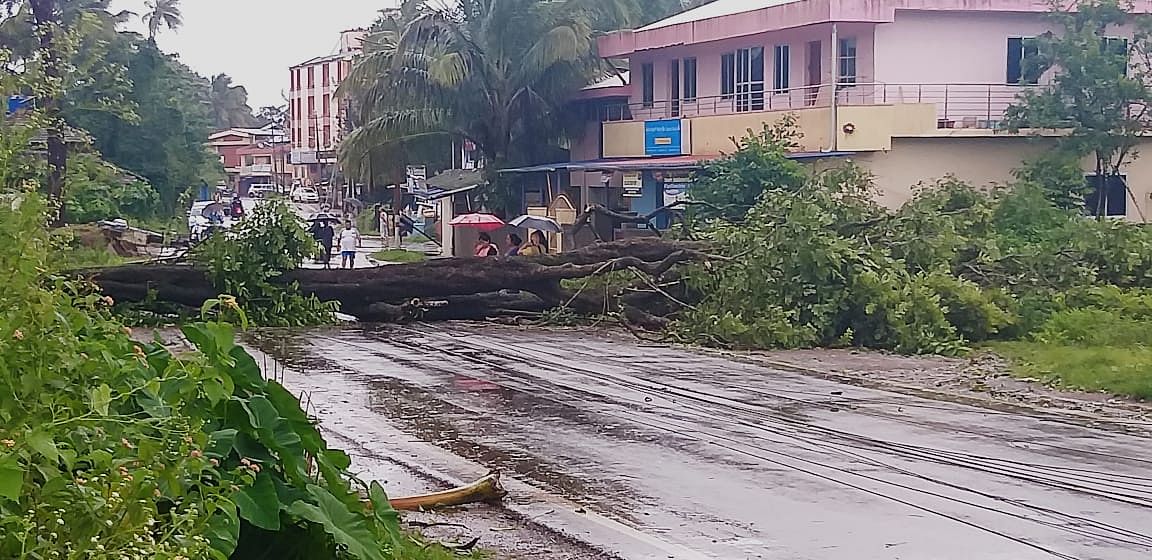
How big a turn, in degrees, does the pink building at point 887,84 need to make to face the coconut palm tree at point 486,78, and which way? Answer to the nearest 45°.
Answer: approximately 90° to its right

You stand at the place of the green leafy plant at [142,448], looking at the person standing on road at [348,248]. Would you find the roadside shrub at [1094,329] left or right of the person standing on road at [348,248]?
right

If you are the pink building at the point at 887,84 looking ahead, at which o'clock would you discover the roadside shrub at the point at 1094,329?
The roadside shrub is roughly at 10 o'clock from the pink building.

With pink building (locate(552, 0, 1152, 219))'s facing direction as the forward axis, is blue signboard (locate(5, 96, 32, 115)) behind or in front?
in front

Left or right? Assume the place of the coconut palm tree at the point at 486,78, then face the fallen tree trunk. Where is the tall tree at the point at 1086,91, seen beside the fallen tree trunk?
left

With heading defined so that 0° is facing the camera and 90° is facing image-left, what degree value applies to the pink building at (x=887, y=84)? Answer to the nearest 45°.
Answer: approximately 45°

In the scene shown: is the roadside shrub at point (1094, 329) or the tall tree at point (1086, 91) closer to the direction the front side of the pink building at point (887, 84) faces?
the roadside shrub

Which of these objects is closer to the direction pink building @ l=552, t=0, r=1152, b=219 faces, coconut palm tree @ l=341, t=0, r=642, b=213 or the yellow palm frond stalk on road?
the yellow palm frond stalk on road

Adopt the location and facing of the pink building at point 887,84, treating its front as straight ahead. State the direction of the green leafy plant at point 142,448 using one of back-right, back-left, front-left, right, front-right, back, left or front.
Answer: front-left
